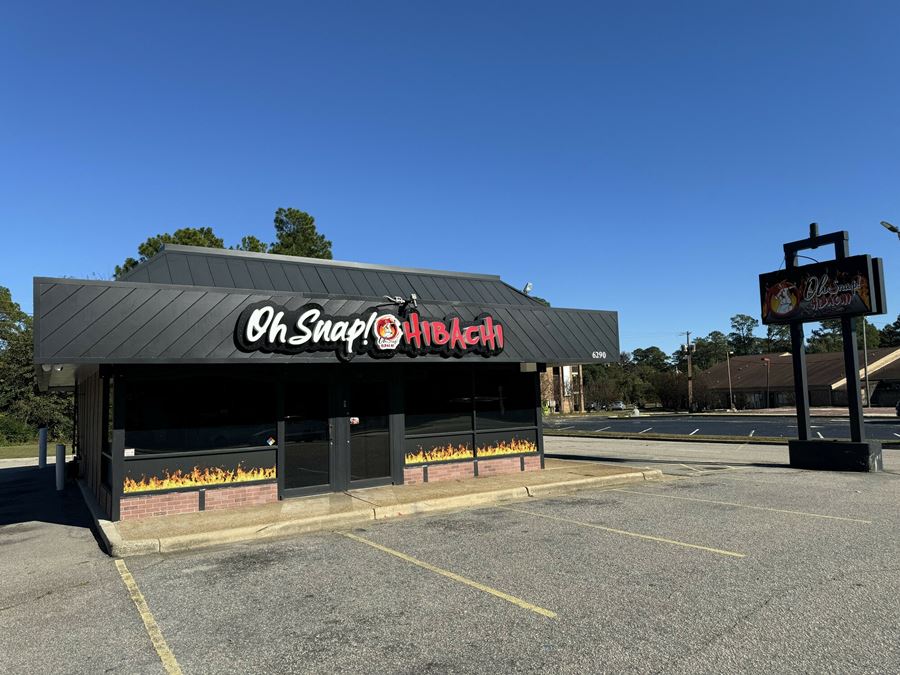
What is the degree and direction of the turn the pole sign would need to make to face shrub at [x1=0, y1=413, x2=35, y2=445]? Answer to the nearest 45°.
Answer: approximately 45° to its right

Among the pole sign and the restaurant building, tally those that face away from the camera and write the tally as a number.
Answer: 0

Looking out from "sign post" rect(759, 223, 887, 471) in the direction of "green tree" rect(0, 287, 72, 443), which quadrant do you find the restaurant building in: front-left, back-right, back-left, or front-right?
front-left

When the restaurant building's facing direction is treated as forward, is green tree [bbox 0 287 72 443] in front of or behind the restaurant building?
behind

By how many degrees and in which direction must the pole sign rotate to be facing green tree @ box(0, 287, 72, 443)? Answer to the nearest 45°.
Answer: approximately 45° to its right

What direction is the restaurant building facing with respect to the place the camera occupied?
facing the viewer and to the right of the viewer

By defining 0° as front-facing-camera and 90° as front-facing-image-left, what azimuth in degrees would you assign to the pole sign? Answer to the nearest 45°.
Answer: approximately 45°

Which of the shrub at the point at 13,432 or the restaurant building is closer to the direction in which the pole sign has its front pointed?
the restaurant building

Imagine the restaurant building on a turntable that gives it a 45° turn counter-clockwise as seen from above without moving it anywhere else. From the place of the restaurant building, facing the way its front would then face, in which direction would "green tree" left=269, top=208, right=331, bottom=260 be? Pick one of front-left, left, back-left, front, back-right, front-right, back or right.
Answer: left

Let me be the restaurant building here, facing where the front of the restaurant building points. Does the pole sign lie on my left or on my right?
on my left
